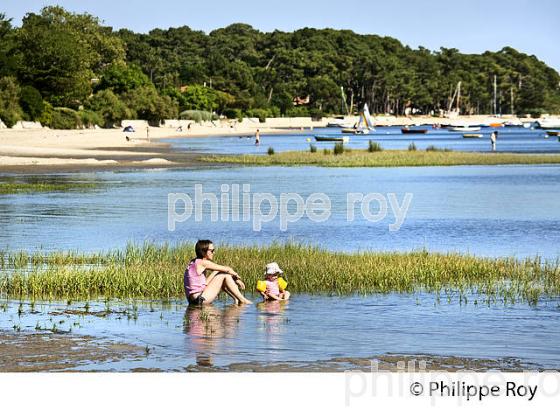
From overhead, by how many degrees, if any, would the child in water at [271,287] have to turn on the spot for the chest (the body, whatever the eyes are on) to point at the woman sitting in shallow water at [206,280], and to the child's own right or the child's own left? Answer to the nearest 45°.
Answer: approximately 45° to the child's own right

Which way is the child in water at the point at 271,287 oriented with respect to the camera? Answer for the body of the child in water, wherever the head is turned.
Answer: toward the camera

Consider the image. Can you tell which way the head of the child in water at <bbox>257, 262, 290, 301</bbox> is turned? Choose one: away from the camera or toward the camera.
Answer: toward the camera

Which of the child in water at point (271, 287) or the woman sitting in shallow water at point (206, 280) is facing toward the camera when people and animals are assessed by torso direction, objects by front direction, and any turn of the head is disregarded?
the child in water

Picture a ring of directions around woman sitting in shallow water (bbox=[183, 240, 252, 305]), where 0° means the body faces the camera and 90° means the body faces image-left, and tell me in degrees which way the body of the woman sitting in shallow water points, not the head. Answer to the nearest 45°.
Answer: approximately 270°

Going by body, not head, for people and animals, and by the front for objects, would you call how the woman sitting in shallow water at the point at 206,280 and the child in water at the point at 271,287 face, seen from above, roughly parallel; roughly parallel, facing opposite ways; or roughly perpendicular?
roughly perpendicular

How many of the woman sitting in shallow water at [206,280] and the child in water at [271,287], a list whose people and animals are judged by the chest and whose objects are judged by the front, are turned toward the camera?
1
